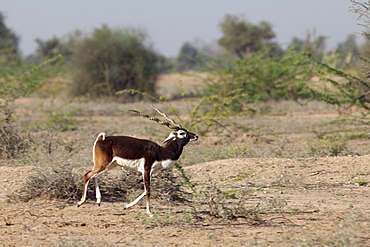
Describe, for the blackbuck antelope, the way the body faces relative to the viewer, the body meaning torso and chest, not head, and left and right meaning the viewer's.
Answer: facing to the right of the viewer

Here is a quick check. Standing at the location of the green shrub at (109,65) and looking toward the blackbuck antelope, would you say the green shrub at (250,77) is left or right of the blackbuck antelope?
left

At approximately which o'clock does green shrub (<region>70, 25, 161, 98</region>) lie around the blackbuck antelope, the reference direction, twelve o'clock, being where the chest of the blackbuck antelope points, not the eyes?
The green shrub is roughly at 9 o'clock from the blackbuck antelope.

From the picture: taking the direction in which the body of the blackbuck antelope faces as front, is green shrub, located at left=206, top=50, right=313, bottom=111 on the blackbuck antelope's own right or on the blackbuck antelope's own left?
on the blackbuck antelope's own left
